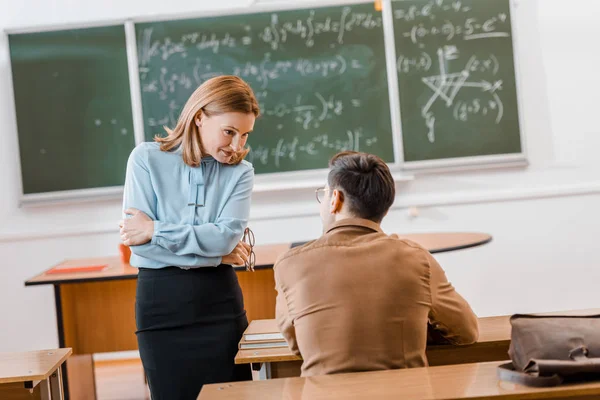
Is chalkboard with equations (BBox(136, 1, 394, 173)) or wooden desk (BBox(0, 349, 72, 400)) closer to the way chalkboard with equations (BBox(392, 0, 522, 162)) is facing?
the wooden desk

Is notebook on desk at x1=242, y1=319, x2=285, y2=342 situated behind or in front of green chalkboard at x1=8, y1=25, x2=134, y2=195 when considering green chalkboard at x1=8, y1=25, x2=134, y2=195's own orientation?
in front

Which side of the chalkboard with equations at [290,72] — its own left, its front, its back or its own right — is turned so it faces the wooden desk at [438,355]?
front

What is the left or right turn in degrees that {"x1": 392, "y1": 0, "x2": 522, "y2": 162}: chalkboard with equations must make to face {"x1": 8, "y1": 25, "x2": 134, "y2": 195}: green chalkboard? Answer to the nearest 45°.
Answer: approximately 90° to its right

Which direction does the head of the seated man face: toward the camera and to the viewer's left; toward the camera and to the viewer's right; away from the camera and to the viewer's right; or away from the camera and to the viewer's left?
away from the camera and to the viewer's left

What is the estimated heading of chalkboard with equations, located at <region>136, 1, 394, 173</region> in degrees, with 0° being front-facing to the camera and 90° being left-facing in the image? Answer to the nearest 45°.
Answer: approximately 0°

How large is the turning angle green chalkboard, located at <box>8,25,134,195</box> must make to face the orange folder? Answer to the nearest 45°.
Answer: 0° — it already faces it

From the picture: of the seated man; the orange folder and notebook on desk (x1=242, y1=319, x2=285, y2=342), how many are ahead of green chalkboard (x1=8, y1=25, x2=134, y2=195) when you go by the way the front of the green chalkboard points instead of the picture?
3

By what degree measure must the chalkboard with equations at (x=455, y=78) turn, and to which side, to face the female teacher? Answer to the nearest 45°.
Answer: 0° — it already faces them

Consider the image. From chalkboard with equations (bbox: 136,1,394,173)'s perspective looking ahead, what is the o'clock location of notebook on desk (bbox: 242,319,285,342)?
The notebook on desk is roughly at 12 o'clock from the chalkboard with equations.

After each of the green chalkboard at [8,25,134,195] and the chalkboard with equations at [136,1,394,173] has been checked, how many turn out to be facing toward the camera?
2

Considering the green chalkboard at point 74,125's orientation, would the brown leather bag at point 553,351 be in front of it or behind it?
in front

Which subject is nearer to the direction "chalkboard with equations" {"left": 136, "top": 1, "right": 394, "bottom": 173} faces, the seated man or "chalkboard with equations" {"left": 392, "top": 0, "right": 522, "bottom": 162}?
the seated man
